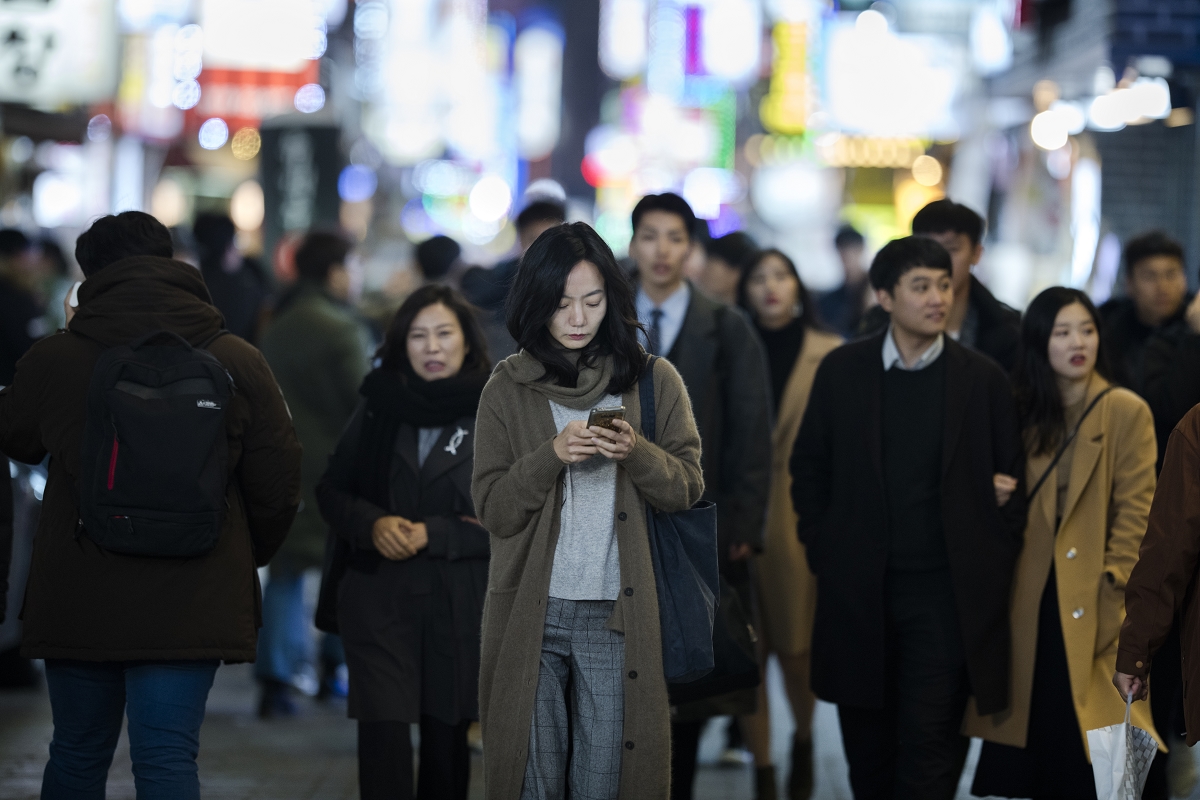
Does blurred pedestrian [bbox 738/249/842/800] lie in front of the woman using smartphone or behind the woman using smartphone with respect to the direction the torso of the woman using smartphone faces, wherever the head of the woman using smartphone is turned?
behind

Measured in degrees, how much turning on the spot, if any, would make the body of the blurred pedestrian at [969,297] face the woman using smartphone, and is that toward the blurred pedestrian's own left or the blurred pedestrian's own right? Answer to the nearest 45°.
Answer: approximately 45° to the blurred pedestrian's own right

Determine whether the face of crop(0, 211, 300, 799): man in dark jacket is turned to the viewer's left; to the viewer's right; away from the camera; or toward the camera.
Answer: away from the camera

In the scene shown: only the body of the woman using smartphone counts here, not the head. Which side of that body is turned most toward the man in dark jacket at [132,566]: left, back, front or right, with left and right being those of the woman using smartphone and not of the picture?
right

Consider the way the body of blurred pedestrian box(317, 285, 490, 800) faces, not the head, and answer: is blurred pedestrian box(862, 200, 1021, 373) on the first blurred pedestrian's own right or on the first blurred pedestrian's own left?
on the first blurred pedestrian's own left

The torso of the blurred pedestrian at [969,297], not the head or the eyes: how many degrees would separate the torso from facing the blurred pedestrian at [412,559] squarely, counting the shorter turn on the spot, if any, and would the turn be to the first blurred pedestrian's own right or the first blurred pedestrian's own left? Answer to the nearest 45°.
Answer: approximately 45° to the first blurred pedestrian's own right

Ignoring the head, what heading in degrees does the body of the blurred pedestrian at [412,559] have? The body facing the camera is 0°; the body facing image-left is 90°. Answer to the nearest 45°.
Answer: approximately 0°

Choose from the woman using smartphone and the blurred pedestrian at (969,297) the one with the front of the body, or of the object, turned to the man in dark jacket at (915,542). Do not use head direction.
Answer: the blurred pedestrian

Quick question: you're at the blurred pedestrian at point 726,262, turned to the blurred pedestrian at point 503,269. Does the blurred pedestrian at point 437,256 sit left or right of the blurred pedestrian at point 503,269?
right

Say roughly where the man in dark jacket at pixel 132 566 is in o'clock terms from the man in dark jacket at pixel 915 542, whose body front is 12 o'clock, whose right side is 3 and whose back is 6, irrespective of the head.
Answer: the man in dark jacket at pixel 132 566 is roughly at 2 o'clock from the man in dark jacket at pixel 915 542.
